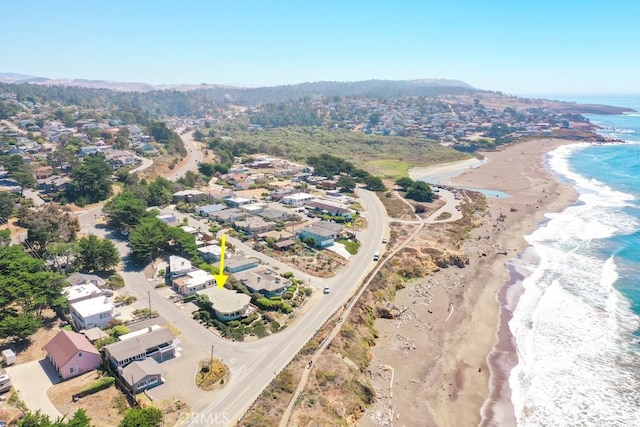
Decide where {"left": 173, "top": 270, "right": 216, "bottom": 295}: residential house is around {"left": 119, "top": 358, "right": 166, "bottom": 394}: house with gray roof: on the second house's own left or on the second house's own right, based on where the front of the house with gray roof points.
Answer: on the second house's own left

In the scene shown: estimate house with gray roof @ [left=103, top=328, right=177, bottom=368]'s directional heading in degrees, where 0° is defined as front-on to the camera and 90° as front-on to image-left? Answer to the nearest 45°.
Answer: approximately 315°

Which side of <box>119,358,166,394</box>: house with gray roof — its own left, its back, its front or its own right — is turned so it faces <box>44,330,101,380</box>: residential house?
back

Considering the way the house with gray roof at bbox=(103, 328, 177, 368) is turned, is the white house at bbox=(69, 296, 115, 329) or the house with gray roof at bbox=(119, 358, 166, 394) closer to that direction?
the house with gray roof

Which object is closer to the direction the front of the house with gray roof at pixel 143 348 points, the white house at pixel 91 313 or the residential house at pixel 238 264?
the residential house

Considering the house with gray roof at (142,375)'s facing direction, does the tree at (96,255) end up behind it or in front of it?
behind

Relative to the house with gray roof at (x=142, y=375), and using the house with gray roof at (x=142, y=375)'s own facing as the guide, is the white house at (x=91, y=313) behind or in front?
behind

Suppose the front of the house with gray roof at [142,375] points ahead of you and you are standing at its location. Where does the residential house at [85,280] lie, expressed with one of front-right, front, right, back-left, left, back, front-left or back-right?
back-left

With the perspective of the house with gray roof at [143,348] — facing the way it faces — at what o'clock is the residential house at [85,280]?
The residential house is roughly at 7 o'clock from the house with gray roof.
